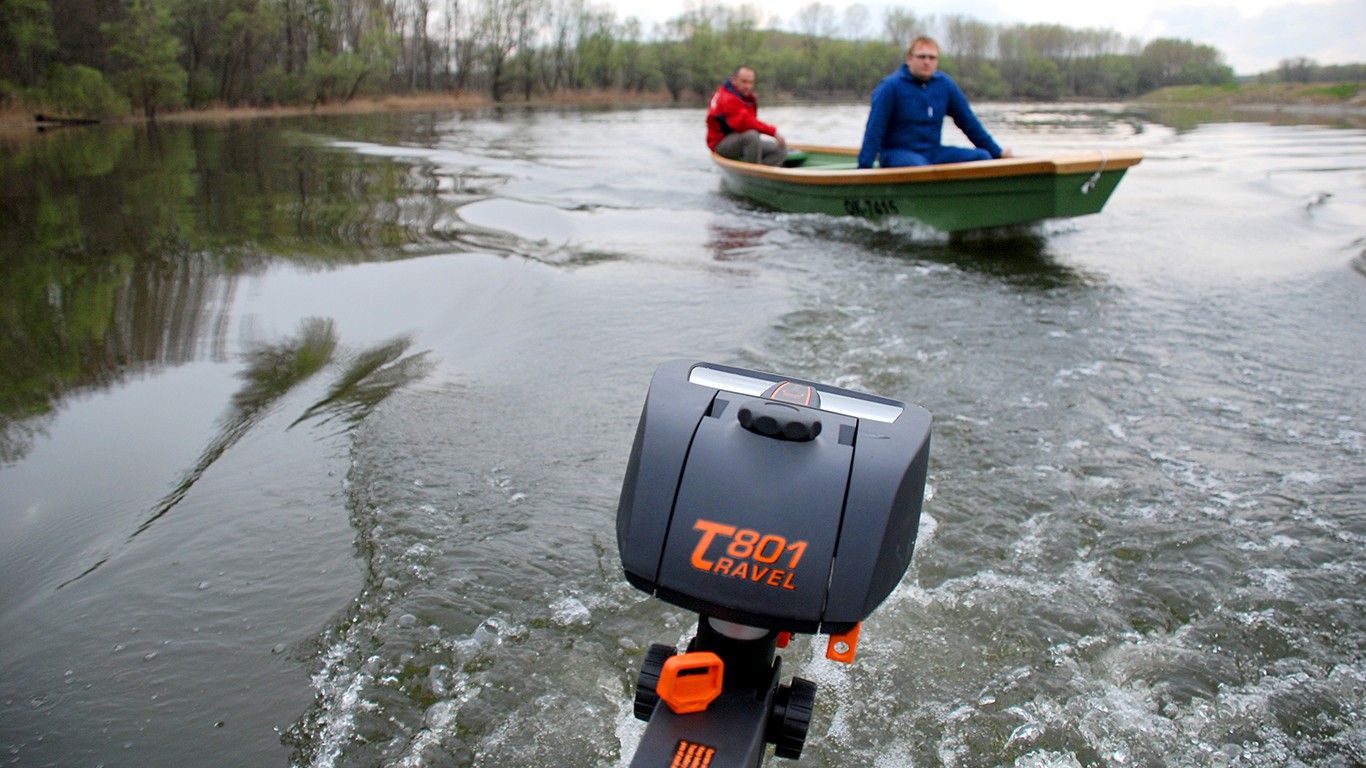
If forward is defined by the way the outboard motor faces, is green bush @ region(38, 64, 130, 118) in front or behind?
behind

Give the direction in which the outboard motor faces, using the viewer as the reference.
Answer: facing the viewer

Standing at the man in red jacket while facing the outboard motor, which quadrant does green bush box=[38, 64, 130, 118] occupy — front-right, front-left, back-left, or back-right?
back-right

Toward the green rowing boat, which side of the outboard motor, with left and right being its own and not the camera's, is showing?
back

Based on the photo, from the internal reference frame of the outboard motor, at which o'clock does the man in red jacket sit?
The man in red jacket is roughly at 6 o'clock from the outboard motor.

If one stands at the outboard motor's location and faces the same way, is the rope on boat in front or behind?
behind

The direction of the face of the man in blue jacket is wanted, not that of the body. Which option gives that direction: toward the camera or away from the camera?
toward the camera

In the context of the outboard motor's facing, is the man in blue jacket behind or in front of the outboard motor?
behind
